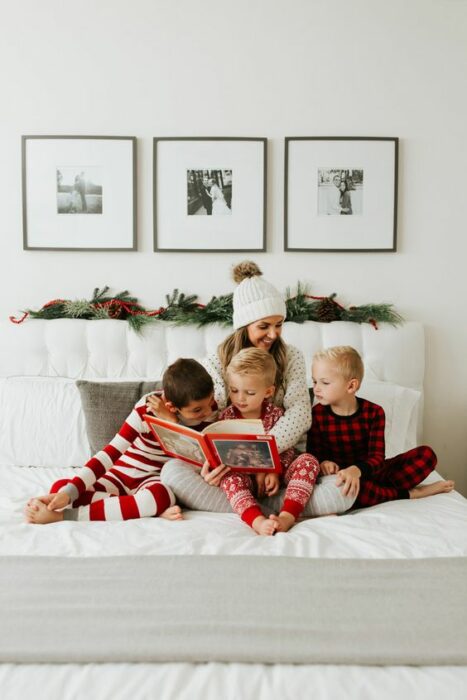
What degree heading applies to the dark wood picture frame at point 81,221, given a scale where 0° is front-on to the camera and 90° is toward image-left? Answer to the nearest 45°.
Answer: approximately 0°

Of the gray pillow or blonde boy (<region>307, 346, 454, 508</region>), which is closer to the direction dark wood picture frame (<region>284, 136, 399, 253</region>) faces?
the blonde boy

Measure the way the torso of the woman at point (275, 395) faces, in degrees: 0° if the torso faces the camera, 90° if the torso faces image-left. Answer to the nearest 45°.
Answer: approximately 0°
